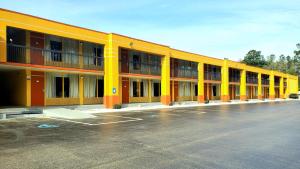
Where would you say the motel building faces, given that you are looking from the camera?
facing the viewer and to the right of the viewer
